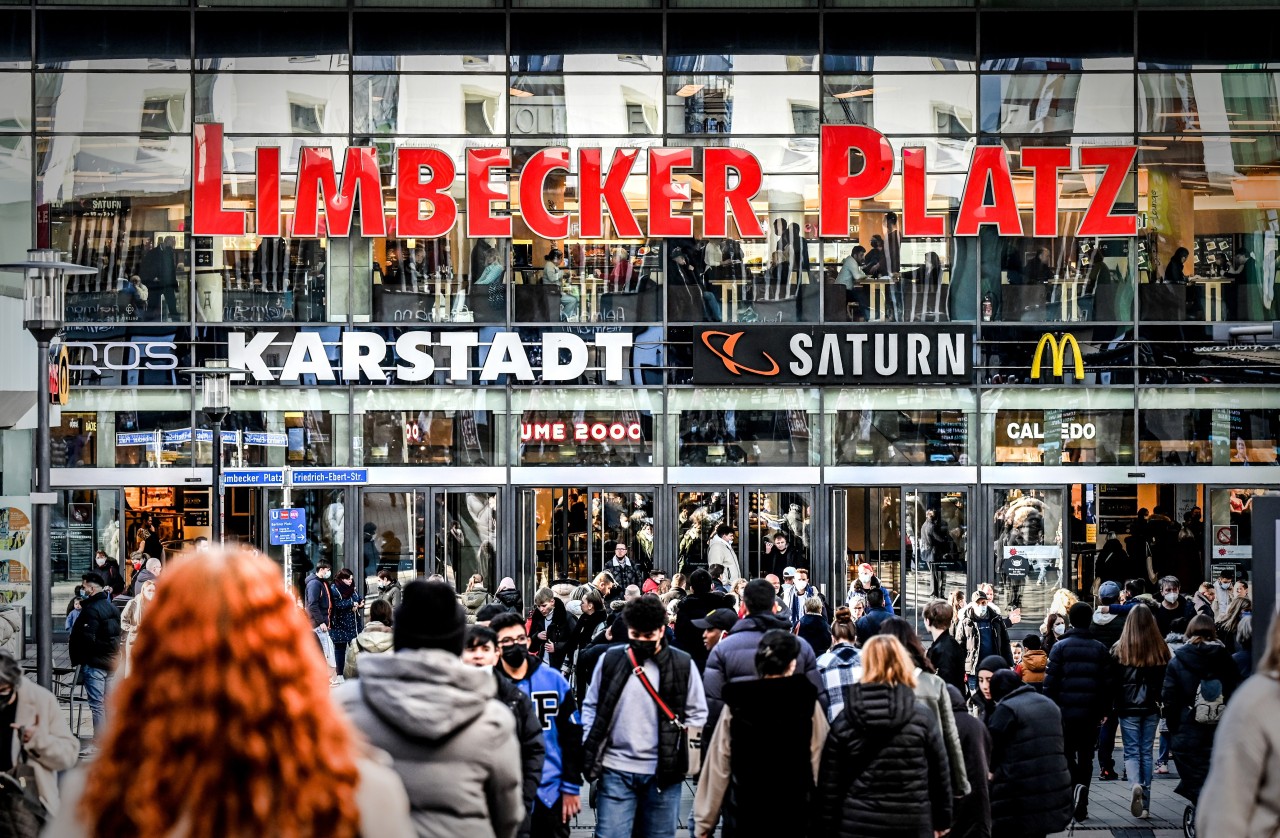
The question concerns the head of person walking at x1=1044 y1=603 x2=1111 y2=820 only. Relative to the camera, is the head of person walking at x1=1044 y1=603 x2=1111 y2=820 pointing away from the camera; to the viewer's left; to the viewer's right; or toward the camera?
away from the camera

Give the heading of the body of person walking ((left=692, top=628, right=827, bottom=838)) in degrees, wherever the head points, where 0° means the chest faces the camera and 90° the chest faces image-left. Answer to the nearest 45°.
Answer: approximately 180°

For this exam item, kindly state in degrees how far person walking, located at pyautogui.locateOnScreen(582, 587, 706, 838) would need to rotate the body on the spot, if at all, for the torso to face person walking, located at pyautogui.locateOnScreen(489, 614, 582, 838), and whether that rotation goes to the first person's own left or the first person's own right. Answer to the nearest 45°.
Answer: approximately 90° to the first person's own right

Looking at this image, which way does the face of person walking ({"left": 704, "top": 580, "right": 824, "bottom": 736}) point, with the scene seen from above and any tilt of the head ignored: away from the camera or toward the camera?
away from the camera

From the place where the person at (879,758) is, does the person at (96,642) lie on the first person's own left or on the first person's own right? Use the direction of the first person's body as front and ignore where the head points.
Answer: on the first person's own left

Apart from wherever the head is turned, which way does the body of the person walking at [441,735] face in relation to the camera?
away from the camera

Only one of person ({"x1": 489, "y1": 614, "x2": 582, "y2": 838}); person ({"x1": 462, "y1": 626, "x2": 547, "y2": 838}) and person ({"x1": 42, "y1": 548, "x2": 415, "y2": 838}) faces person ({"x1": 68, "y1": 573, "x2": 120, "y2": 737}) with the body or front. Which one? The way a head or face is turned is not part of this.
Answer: person ({"x1": 42, "y1": 548, "x2": 415, "y2": 838})

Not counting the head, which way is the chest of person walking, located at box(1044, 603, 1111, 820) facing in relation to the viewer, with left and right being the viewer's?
facing away from the viewer

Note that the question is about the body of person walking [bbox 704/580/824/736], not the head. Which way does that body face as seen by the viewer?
away from the camera

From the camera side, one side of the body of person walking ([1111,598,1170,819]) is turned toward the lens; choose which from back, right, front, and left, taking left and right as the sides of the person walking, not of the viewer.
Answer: back

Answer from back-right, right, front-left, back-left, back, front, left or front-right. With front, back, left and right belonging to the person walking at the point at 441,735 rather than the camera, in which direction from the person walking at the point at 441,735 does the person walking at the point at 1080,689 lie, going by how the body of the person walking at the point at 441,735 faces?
front-right

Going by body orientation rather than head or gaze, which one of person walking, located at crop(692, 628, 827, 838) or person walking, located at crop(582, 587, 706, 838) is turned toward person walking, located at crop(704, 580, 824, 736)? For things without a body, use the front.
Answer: person walking, located at crop(692, 628, 827, 838)
